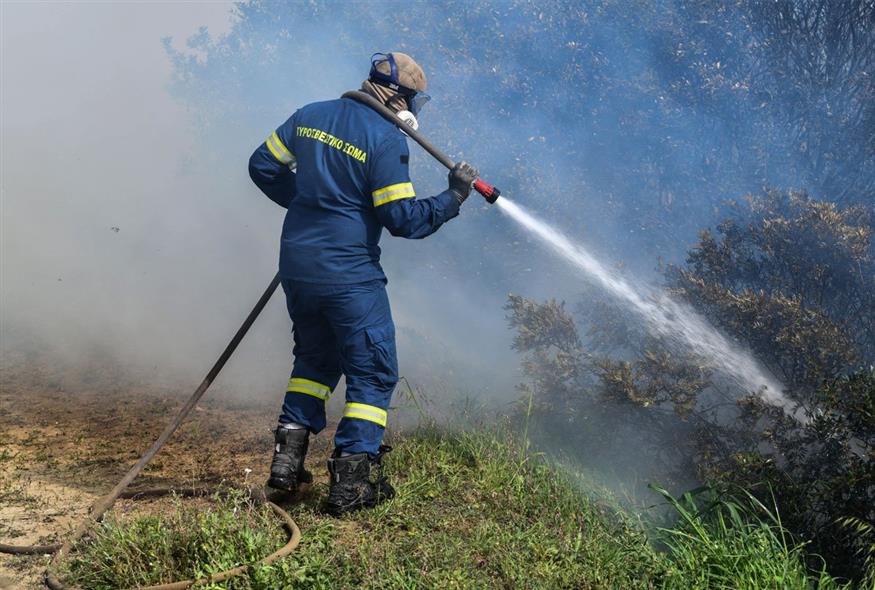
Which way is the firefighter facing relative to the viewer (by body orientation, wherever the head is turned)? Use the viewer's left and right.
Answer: facing away from the viewer and to the right of the viewer

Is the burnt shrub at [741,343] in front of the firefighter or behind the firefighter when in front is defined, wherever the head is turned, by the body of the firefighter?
in front

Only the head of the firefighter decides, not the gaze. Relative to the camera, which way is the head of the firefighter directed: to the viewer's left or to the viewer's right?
to the viewer's right
